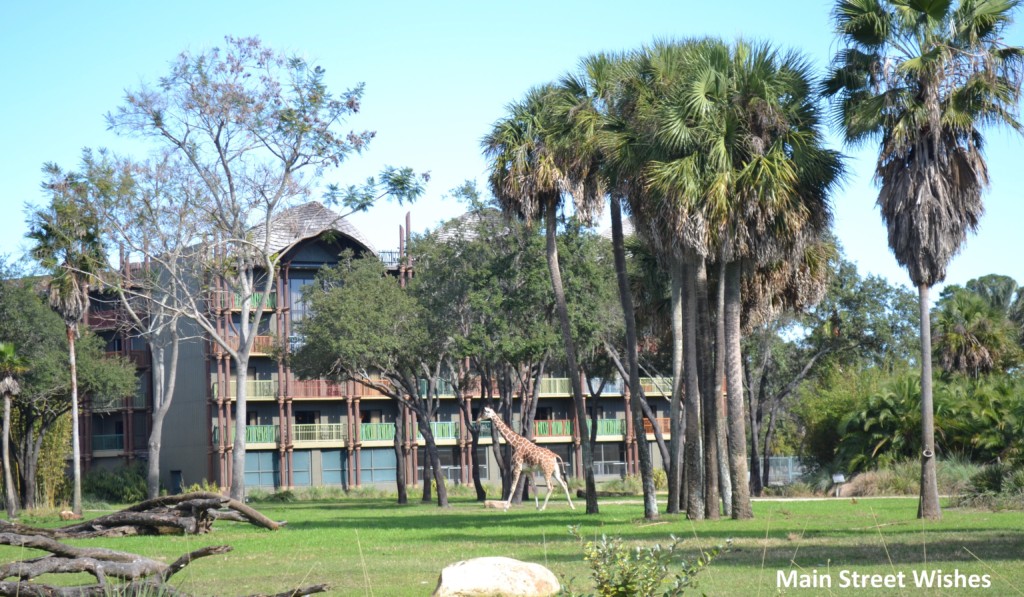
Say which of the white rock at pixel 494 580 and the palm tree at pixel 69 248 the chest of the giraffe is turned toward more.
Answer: the palm tree

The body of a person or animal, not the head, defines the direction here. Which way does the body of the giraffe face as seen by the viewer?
to the viewer's left

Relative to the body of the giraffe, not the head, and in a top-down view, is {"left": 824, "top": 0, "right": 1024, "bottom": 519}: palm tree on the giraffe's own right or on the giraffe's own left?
on the giraffe's own left

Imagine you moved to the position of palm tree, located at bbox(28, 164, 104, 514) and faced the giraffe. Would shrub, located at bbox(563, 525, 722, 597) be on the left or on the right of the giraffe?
right

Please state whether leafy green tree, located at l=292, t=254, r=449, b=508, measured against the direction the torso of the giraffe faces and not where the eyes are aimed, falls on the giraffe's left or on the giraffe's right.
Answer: on the giraffe's right

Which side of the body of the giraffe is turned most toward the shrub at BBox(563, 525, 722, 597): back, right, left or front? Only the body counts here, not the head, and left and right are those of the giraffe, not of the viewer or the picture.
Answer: left

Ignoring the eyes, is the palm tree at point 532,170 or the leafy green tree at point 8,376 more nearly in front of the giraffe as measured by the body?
the leafy green tree

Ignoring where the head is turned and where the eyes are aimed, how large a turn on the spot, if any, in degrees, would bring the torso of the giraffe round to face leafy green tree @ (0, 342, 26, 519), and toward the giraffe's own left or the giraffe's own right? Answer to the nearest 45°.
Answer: approximately 45° to the giraffe's own right
